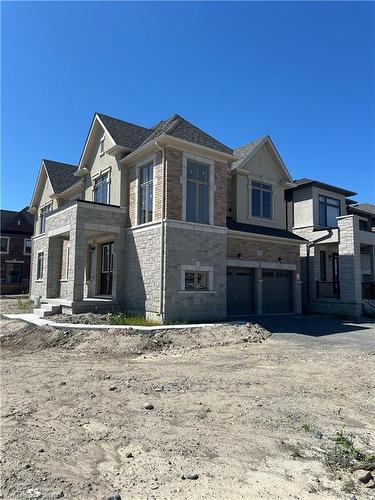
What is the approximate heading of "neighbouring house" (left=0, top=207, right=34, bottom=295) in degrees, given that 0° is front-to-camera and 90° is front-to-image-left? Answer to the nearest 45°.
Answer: approximately 0°

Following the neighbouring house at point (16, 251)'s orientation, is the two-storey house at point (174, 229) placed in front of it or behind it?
in front

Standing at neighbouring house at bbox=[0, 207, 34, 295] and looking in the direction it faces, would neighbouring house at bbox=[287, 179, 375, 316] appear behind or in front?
in front

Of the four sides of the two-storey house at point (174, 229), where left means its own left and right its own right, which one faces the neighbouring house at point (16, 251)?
right

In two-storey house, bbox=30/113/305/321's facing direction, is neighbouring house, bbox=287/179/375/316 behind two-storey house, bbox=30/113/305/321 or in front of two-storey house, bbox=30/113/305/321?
behind

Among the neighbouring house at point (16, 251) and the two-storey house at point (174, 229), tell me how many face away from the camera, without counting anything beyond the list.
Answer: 0
